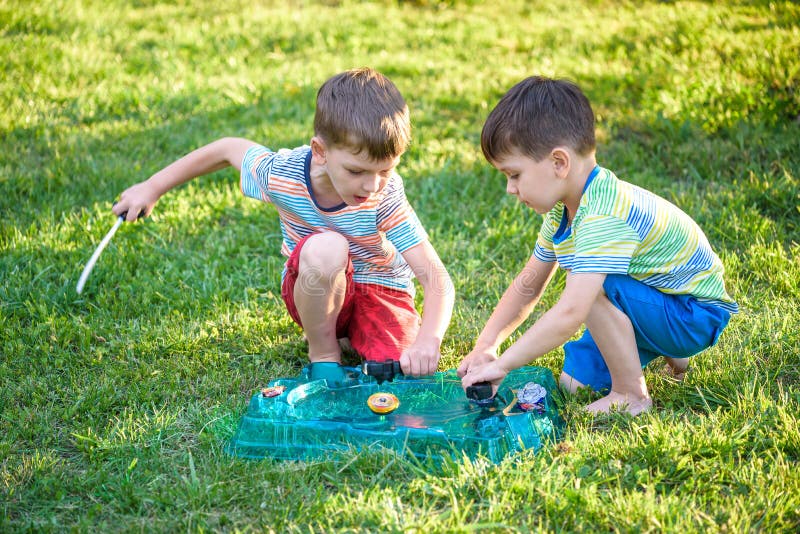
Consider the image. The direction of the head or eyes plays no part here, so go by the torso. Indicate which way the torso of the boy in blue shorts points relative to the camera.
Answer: to the viewer's left

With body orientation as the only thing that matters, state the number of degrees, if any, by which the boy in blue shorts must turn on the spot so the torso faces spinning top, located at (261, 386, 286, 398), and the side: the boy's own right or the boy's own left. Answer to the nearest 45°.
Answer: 0° — they already face it

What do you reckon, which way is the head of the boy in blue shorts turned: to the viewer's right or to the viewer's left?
to the viewer's left
